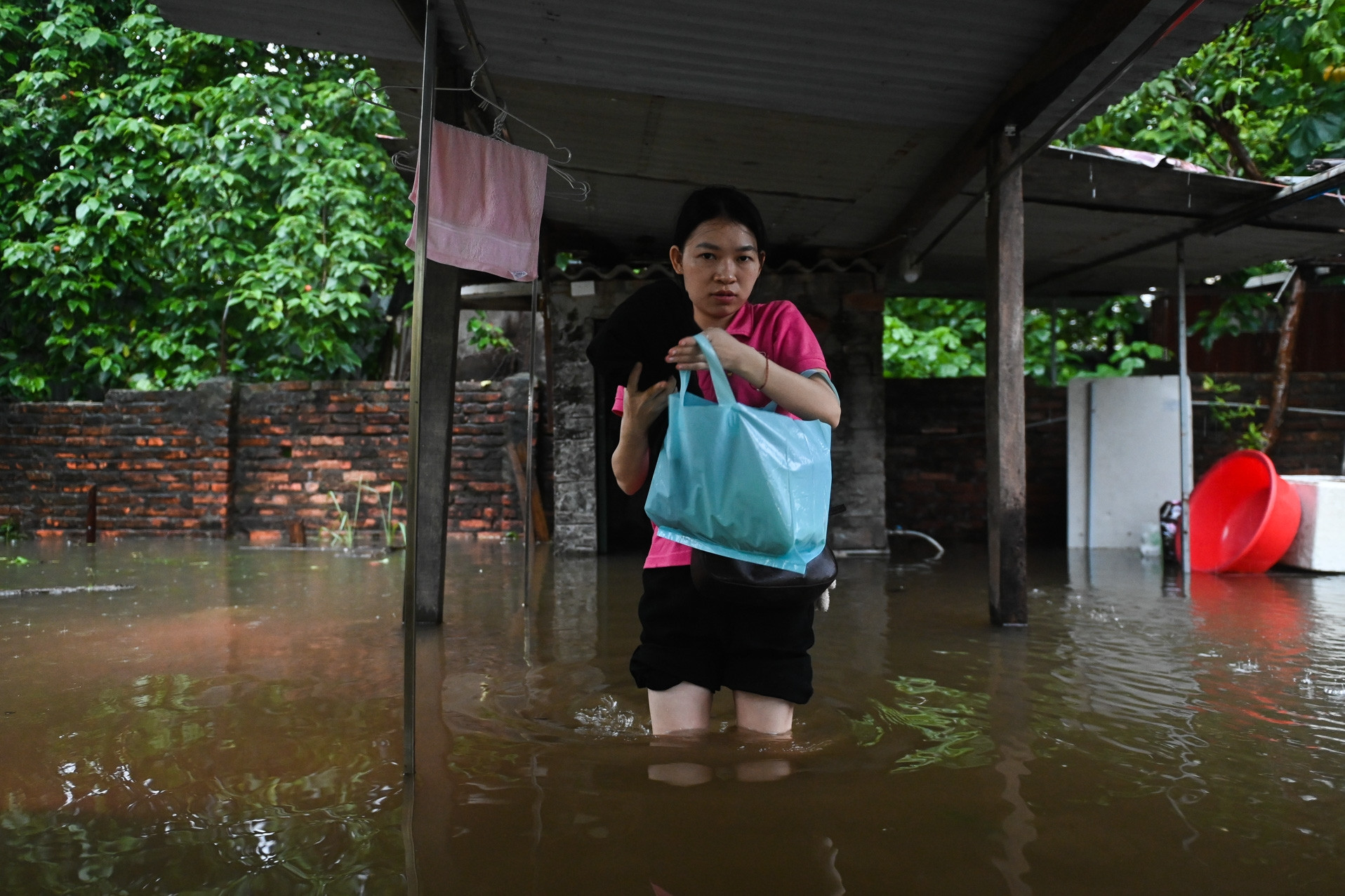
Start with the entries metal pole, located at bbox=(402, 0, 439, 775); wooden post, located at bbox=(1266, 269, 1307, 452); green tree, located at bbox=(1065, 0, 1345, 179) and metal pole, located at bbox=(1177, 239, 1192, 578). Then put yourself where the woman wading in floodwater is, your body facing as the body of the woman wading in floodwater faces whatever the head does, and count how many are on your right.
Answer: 1

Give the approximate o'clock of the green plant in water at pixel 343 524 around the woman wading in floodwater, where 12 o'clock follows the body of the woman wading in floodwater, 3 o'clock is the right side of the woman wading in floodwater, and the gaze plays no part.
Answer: The green plant in water is roughly at 5 o'clock from the woman wading in floodwater.

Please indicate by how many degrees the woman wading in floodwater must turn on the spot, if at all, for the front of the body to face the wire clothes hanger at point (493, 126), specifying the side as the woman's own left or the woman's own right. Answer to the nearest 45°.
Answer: approximately 135° to the woman's own right

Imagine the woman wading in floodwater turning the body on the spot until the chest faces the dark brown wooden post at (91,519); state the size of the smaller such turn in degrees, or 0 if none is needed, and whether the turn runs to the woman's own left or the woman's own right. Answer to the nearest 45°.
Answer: approximately 135° to the woman's own right

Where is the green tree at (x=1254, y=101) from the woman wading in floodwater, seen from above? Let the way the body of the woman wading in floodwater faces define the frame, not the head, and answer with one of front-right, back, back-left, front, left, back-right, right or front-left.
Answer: back-left

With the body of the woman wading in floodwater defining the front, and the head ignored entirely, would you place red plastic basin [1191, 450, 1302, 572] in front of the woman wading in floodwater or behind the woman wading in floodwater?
behind

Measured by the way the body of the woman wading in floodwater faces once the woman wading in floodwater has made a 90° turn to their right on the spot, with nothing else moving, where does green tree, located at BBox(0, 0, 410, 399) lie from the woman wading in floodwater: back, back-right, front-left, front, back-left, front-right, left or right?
front-right

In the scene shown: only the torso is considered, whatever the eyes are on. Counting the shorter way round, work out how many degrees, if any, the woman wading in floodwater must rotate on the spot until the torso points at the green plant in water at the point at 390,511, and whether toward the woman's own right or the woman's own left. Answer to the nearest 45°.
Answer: approximately 135° to the woman's own right

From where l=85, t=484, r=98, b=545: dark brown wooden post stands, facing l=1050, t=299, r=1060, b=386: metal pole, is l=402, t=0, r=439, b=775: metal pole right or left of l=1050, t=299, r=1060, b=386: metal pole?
right

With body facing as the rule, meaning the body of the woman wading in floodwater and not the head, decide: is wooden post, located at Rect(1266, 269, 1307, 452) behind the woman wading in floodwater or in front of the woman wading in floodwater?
behind

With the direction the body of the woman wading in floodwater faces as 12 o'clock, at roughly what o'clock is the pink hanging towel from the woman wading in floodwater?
The pink hanging towel is roughly at 5 o'clock from the woman wading in floodwater.

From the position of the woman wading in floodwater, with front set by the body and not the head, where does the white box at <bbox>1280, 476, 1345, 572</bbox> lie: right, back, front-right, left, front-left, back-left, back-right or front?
back-left
